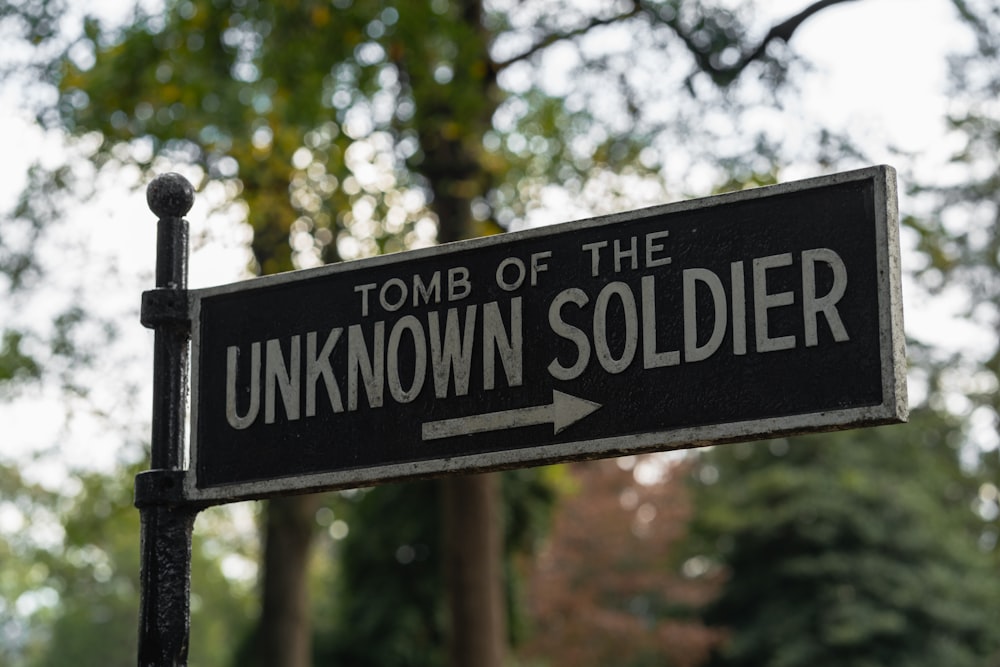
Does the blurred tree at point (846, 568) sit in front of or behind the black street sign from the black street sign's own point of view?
behind

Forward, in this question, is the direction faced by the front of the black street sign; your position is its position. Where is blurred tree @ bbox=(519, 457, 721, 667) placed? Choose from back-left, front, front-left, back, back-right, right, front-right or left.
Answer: back-right

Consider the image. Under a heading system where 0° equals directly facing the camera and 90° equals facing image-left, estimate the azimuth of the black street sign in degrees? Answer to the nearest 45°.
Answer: approximately 45°
